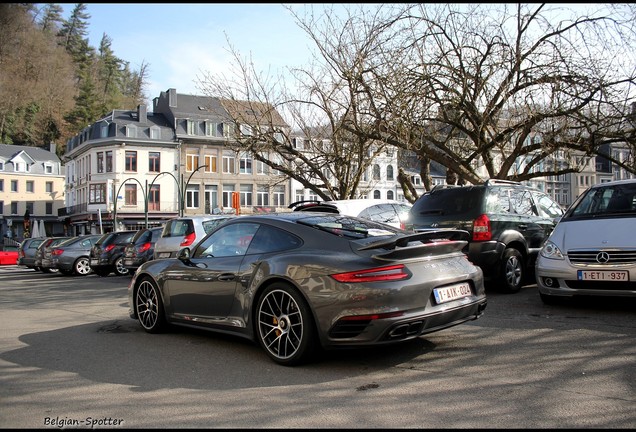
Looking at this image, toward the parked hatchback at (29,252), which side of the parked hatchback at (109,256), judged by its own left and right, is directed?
left

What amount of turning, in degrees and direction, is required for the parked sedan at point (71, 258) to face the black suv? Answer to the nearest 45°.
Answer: approximately 90° to its right

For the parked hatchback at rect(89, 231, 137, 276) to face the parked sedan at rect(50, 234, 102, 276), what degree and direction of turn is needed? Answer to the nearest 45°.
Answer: approximately 90° to its left

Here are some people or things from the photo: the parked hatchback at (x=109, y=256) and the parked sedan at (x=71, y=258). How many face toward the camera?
0

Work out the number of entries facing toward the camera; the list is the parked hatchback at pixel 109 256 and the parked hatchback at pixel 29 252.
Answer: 0

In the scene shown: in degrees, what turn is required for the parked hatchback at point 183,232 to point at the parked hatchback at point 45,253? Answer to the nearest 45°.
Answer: approximately 90° to its left

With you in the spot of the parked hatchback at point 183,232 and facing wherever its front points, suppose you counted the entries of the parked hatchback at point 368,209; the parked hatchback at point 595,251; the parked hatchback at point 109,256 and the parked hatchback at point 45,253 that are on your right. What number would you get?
2

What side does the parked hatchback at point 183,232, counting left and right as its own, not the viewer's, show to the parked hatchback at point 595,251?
right

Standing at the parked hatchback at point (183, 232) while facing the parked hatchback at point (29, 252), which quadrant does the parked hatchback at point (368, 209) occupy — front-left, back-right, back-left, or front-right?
back-right
